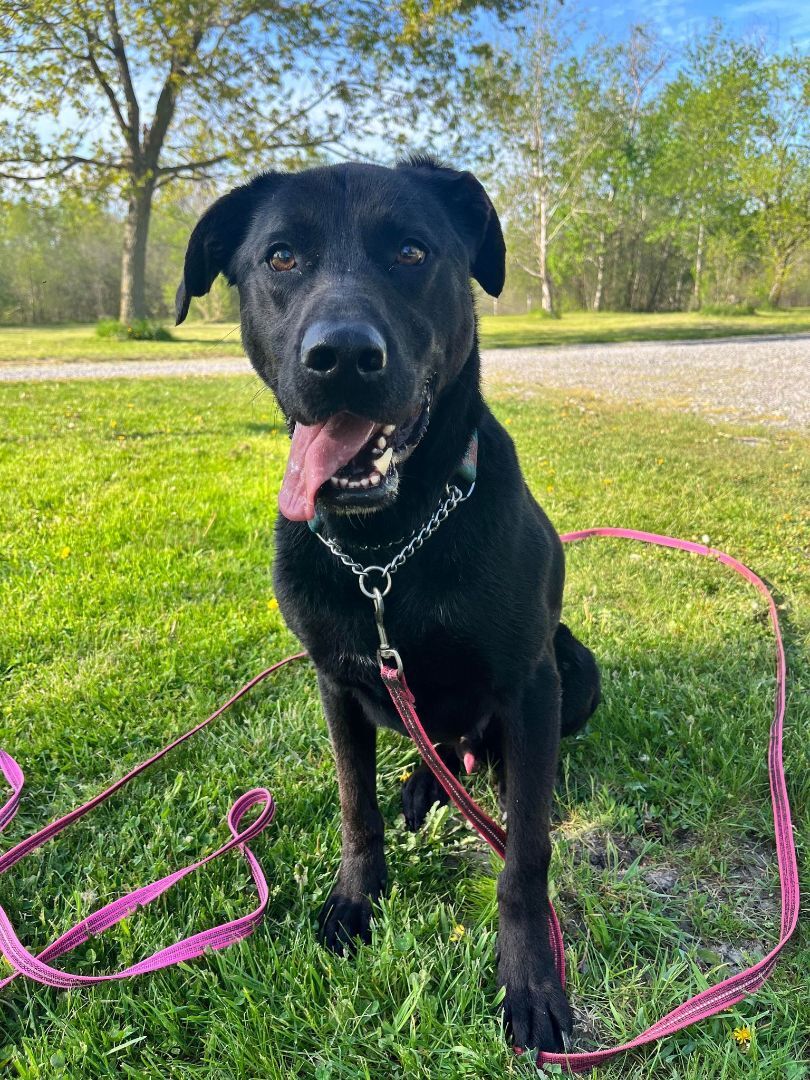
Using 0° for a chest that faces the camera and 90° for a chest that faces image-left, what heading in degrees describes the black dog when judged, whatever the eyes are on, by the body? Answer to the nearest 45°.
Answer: approximately 45°

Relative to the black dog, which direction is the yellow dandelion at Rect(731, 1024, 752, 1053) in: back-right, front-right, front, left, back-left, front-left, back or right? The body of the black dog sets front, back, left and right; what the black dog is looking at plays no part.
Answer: left
